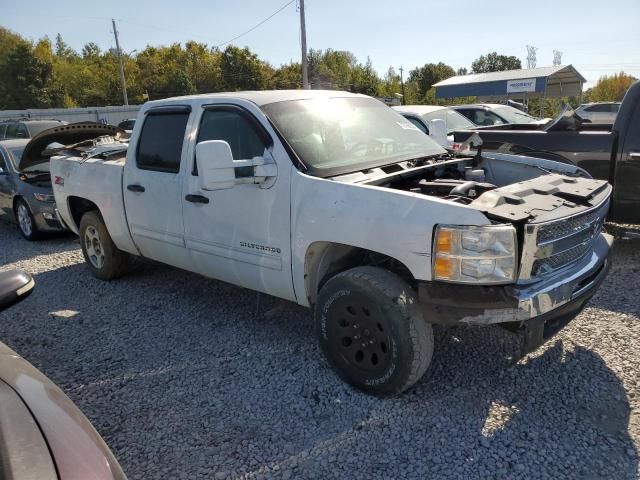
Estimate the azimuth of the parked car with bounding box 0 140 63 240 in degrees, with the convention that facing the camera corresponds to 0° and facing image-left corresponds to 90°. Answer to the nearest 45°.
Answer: approximately 315°

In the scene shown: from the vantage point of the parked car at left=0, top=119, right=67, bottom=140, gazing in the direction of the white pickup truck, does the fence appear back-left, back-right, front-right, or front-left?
back-left

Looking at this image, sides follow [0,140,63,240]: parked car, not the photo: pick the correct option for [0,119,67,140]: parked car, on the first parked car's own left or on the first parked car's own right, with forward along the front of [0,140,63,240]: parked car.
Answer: on the first parked car's own left
